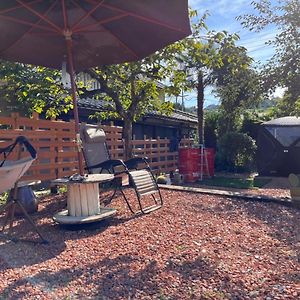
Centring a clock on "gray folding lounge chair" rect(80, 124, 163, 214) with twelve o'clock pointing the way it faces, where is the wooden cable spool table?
The wooden cable spool table is roughly at 2 o'clock from the gray folding lounge chair.

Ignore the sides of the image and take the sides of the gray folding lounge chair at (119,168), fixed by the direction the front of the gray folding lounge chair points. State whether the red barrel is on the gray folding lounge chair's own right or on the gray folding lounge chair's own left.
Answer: on the gray folding lounge chair's own left

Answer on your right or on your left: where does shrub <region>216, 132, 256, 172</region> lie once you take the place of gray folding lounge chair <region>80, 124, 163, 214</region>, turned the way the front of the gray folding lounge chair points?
on your left

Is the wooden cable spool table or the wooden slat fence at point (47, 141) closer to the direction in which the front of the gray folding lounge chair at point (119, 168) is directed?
the wooden cable spool table

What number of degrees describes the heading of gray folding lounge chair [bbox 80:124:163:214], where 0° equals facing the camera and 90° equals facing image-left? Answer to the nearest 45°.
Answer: approximately 315°
